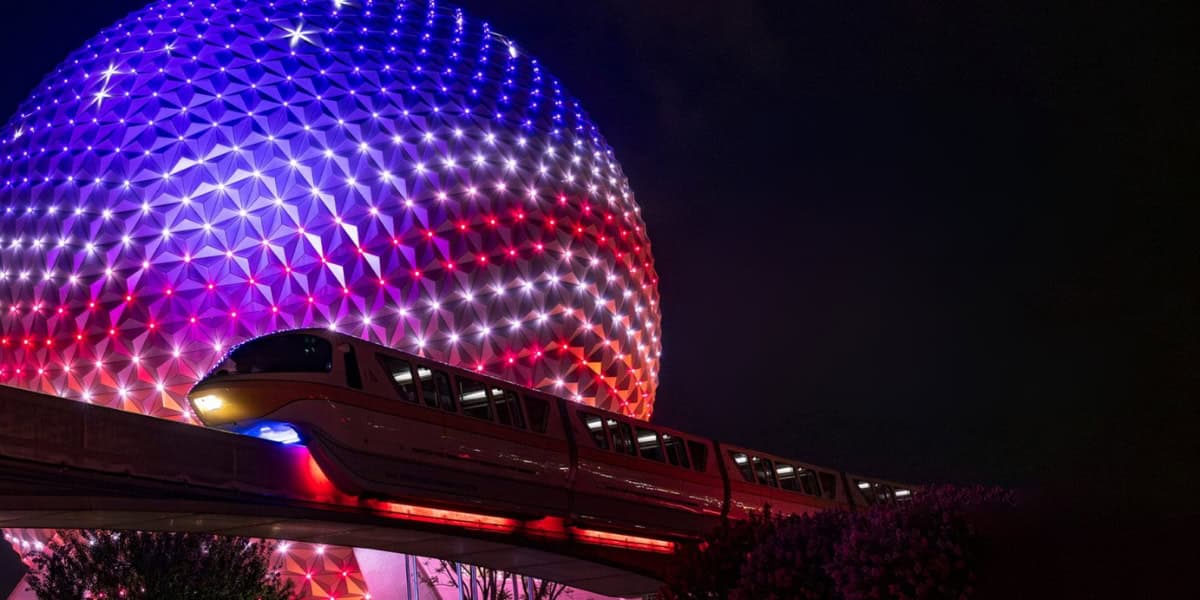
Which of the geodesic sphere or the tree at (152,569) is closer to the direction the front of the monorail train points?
the tree

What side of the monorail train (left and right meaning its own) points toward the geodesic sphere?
right

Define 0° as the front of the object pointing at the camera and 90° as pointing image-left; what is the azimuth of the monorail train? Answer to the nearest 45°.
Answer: approximately 45°
